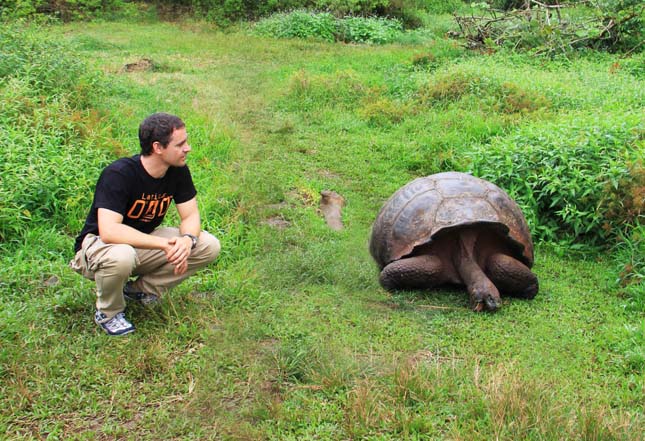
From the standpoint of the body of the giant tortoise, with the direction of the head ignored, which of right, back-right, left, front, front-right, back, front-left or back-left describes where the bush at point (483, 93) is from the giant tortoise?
back

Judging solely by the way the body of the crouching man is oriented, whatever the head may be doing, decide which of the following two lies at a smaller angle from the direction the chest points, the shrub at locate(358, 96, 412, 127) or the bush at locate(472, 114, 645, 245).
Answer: the bush

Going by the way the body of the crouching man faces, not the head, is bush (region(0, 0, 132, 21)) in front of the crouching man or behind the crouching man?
behind

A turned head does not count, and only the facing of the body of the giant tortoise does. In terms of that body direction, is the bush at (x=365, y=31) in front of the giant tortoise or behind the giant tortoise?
behind

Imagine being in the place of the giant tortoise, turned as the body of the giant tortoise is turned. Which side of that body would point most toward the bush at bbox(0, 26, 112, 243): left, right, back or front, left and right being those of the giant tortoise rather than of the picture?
right

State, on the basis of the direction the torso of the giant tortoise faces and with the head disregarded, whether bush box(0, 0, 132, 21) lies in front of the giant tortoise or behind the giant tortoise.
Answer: behind

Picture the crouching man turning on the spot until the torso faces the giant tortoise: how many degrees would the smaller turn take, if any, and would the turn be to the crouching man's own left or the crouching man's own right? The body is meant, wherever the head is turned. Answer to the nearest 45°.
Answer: approximately 45° to the crouching man's own left

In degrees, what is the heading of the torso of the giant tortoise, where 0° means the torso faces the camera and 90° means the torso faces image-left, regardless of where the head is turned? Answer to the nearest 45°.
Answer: approximately 0°

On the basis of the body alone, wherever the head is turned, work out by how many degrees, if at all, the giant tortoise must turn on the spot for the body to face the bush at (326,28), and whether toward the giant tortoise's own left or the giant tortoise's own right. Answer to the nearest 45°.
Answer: approximately 180°

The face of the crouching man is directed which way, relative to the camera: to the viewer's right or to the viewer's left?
to the viewer's right

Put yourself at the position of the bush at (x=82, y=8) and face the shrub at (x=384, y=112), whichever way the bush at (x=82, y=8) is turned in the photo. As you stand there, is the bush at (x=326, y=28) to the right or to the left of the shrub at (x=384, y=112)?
left
